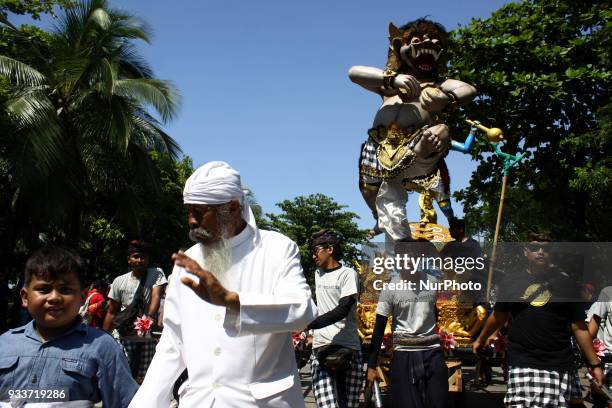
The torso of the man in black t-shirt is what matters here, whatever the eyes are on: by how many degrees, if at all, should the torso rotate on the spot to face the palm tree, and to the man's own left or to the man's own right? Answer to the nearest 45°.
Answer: approximately 135° to the man's own right

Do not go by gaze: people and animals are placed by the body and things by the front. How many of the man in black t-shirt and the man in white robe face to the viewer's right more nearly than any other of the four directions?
0

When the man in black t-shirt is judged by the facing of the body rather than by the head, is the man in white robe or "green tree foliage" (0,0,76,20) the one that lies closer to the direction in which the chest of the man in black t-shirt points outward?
the man in white robe

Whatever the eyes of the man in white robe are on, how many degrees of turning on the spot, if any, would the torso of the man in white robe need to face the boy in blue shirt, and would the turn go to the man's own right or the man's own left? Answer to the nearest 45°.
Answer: approximately 45° to the man's own right

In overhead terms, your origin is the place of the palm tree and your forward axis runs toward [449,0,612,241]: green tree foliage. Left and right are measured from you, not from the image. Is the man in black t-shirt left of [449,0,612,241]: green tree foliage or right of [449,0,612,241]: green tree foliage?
right

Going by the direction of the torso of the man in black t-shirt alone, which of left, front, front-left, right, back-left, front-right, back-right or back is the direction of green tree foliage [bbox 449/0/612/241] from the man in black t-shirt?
back

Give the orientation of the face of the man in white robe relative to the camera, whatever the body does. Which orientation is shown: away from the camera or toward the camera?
toward the camera

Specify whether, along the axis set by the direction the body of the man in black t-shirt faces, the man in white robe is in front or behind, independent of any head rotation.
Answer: in front

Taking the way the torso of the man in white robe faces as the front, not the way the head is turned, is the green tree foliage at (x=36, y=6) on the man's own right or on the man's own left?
on the man's own right

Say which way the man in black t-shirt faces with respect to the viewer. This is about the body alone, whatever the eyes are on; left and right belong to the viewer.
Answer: facing the viewer

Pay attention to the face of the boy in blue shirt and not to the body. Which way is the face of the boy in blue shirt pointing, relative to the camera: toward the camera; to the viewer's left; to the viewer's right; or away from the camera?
toward the camera

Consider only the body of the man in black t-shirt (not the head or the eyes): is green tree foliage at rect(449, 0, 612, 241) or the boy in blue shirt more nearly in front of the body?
the boy in blue shirt

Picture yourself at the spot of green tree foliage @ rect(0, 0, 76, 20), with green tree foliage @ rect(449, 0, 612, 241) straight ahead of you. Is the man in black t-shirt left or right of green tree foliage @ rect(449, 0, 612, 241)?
right
